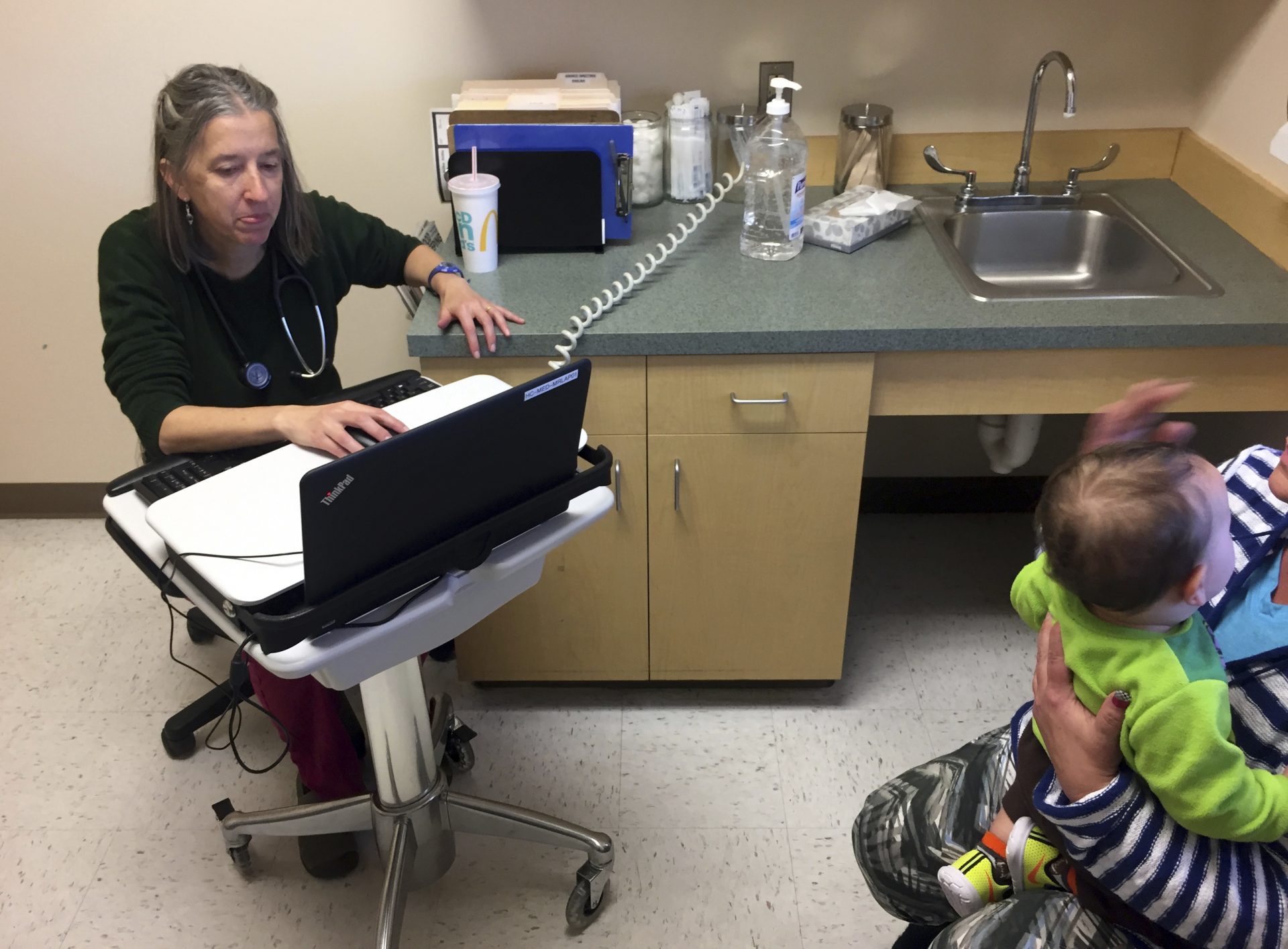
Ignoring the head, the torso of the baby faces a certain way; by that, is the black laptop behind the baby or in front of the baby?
behind

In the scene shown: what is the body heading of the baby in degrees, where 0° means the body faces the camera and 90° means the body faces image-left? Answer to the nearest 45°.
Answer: approximately 225°

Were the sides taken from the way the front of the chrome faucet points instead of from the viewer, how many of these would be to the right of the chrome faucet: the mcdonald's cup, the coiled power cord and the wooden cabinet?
3

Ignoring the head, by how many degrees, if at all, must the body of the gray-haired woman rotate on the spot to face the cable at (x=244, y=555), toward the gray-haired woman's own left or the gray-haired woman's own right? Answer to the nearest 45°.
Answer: approximately 45° to the gray-haired woman's own right

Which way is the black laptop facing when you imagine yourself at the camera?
facing away from the viewer and to the left of the viewer

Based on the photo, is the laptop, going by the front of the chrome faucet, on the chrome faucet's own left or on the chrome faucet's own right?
on the chrome faucet's own right

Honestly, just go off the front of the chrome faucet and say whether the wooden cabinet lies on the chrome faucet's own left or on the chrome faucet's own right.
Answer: on the chrome faucet's own right

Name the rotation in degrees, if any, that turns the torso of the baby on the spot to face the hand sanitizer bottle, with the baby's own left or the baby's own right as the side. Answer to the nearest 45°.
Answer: approximately 90° to the baby's own left

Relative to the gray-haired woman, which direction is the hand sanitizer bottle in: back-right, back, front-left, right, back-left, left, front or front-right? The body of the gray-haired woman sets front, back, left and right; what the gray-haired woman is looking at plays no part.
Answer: front-left

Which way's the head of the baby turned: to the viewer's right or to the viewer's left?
to the viewer's right

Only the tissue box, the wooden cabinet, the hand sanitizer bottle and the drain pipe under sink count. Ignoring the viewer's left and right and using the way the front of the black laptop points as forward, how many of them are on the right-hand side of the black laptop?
4

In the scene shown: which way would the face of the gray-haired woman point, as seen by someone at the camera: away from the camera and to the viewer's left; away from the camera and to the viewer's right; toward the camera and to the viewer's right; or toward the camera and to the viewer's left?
toward the camera and to the viewer's right

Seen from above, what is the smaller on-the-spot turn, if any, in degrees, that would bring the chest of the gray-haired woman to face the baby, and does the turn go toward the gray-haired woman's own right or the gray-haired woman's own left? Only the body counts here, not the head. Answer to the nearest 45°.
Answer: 0° — they already face them

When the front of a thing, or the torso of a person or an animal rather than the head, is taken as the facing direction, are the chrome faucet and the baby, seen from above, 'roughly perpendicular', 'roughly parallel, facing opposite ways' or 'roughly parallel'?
roughly perpendicular

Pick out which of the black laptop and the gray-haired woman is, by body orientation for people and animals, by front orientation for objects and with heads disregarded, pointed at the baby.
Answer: the gray-haired woman

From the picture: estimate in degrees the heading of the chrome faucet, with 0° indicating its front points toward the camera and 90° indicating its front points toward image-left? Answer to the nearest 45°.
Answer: approximately 315°

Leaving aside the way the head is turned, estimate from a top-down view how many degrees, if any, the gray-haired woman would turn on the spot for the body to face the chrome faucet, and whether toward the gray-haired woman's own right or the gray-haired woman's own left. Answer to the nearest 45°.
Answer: approximately 45° to the gray-haired woman's own left
